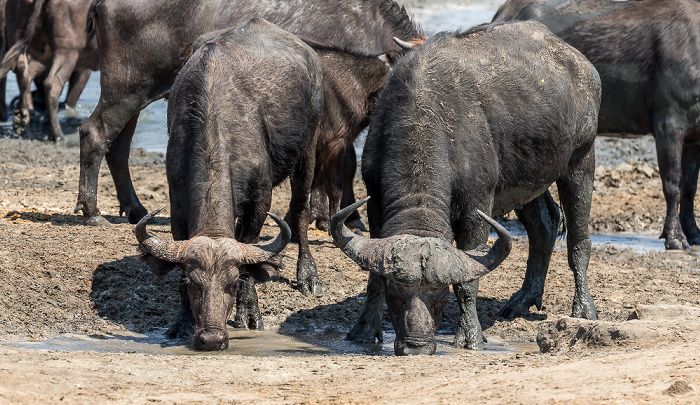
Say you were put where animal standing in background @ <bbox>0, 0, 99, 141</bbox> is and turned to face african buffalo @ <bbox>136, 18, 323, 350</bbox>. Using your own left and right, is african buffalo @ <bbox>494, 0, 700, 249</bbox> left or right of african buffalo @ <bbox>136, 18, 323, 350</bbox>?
left

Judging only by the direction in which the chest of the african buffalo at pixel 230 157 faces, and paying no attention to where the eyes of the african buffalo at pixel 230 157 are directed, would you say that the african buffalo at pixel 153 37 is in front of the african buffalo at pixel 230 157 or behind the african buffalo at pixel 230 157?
behind

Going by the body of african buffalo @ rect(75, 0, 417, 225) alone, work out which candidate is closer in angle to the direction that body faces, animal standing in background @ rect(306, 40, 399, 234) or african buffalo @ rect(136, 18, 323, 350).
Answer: the animal standing in background

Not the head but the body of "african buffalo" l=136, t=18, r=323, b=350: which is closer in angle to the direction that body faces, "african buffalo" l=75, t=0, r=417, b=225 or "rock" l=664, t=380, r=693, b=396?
the rock

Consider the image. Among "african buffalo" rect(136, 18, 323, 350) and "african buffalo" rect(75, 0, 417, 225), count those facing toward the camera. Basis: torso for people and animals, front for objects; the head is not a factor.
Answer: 1

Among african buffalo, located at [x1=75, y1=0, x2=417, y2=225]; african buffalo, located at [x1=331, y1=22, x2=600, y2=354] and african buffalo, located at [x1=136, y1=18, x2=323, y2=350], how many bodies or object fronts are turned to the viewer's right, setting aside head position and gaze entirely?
1

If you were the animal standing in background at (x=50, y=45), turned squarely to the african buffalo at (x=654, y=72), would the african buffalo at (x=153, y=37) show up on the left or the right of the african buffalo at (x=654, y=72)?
right

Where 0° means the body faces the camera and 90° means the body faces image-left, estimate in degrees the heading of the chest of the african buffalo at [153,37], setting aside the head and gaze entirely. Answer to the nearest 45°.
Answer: approximately 270°

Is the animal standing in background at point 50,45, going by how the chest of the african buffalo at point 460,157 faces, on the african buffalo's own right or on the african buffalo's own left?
on the african buffalo's own right

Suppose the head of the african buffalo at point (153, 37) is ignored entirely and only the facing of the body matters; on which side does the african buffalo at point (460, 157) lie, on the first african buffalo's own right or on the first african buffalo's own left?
on the first african buffalo's own right

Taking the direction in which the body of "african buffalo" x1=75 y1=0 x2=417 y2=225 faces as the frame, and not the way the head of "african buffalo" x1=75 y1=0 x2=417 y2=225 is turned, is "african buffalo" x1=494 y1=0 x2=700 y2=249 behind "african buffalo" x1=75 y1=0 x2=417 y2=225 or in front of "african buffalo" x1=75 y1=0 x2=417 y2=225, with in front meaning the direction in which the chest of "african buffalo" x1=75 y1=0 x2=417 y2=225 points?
in front

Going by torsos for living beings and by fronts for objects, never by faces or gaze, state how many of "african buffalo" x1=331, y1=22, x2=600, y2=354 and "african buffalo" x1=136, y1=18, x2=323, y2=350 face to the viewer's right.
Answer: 0

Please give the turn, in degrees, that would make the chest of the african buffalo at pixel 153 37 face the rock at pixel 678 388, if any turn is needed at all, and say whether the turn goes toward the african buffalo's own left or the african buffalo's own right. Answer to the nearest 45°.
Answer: approximately 45° to the african buffalo's own right

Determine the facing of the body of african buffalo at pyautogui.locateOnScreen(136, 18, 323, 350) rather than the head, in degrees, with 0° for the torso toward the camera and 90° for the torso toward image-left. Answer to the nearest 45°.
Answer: approximately 0°
